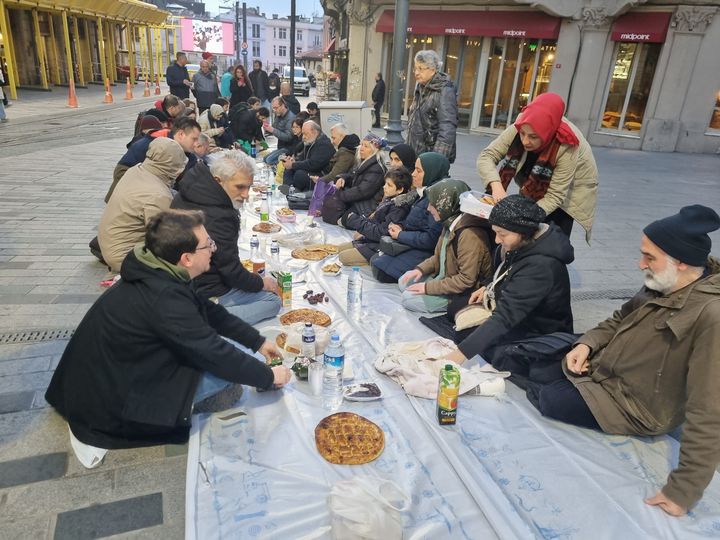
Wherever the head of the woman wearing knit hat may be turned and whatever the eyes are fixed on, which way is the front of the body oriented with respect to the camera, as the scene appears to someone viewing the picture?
to the viewer's left

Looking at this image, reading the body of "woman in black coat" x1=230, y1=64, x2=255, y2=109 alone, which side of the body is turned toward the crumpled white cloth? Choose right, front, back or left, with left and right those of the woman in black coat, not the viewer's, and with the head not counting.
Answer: front

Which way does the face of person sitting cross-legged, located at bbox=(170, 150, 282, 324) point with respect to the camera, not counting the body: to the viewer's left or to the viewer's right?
to the viewer's right

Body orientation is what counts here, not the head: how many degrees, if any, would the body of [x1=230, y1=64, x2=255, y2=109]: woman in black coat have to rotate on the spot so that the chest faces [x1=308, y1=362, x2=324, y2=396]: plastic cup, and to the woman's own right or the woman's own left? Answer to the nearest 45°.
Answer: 0° — they already face it

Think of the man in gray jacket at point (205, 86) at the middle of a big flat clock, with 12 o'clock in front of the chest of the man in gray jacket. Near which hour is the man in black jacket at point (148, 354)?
The man in black jacket is roughly at 12 o'clock from the man in gray jacket.

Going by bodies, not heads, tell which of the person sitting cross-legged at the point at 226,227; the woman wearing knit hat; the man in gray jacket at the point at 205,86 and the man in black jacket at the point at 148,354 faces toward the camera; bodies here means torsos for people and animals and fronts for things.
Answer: the man in gray jacket

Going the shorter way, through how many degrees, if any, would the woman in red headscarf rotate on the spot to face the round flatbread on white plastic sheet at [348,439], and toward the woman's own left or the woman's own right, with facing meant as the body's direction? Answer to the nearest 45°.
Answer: approximately 45° to the woman's own left

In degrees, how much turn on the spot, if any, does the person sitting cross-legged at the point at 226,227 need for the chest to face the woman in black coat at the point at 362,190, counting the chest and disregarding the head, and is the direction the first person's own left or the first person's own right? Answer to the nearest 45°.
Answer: approximately 45° to the first person's own left

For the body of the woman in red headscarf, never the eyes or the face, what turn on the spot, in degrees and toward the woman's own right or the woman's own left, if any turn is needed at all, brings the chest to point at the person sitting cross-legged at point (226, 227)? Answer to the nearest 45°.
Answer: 0° — they already face them

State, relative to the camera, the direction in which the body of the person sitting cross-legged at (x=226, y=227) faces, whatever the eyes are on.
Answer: to the viewer's right

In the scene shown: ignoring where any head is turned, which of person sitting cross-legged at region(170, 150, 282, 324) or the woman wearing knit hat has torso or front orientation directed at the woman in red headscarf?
the person sitting cross-legged

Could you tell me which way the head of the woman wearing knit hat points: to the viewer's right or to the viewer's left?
to the viewer's left

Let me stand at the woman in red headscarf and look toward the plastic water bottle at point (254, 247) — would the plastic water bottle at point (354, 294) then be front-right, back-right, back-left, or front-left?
front-left

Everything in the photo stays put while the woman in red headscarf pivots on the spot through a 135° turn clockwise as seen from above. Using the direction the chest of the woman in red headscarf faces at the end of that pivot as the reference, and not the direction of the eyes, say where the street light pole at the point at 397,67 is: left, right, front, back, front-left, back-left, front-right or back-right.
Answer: front-left

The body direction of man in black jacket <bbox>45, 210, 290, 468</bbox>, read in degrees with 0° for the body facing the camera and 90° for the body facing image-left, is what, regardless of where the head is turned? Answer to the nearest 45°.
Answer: approximately 270°

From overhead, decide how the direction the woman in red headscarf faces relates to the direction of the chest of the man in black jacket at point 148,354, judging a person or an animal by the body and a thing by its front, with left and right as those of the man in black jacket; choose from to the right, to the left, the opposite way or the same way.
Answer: the opposite way

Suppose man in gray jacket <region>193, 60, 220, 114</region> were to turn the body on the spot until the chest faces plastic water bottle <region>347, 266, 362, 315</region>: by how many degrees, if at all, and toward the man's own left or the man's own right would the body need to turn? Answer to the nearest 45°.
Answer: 0° — they already face it
